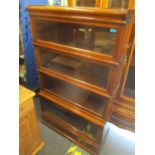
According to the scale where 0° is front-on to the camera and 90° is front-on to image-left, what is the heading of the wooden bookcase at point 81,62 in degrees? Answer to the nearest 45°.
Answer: approximately 45°
